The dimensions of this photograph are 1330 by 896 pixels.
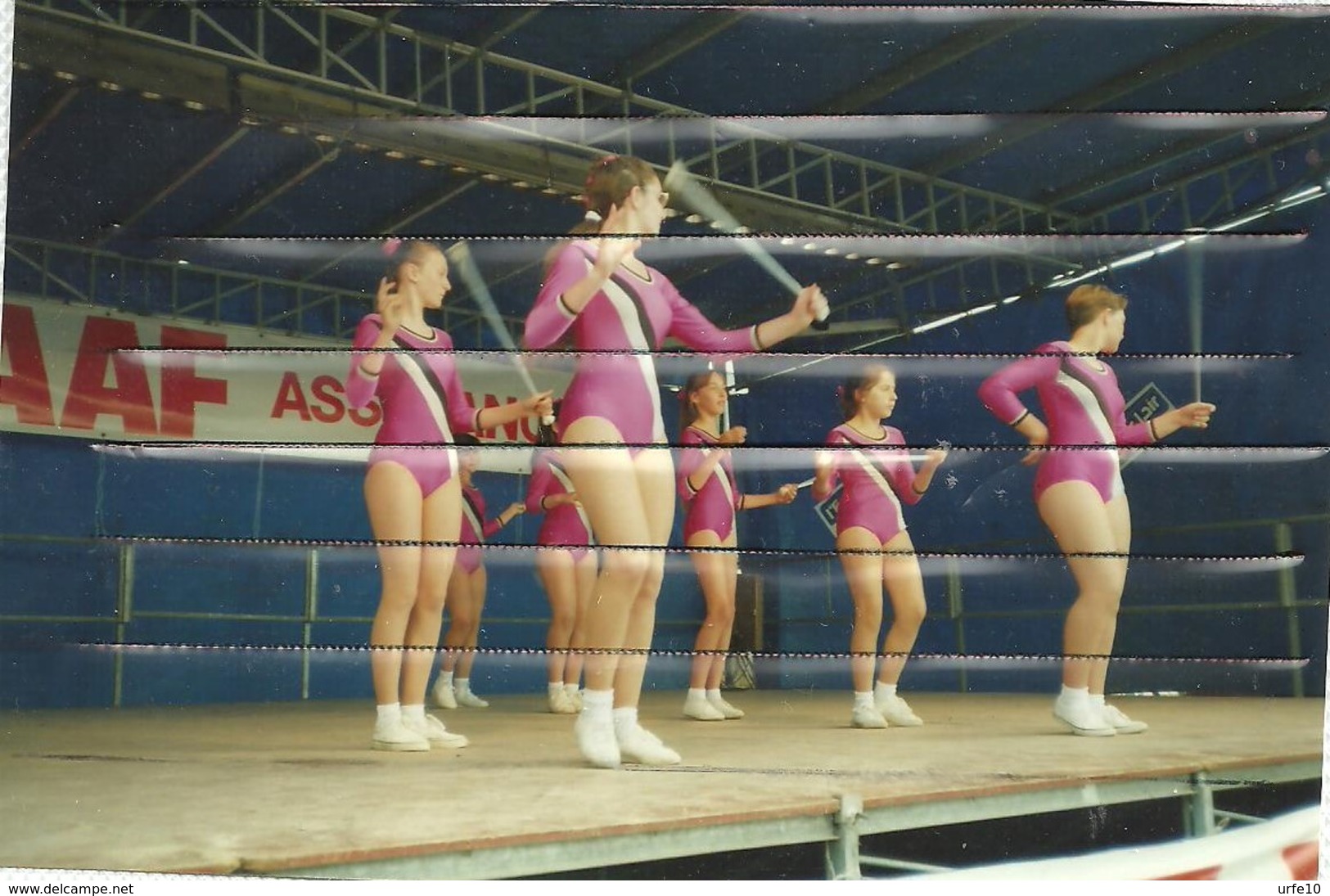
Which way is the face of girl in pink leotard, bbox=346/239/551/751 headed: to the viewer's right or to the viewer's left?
to the viewer's right

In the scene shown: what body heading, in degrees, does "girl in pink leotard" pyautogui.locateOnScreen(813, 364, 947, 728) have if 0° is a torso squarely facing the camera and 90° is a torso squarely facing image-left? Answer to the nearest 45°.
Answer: approximately 315°

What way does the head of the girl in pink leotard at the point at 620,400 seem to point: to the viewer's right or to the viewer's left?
to the viewer's right

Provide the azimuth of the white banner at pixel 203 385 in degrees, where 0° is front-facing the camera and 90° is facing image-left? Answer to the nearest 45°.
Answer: approximately 315°
